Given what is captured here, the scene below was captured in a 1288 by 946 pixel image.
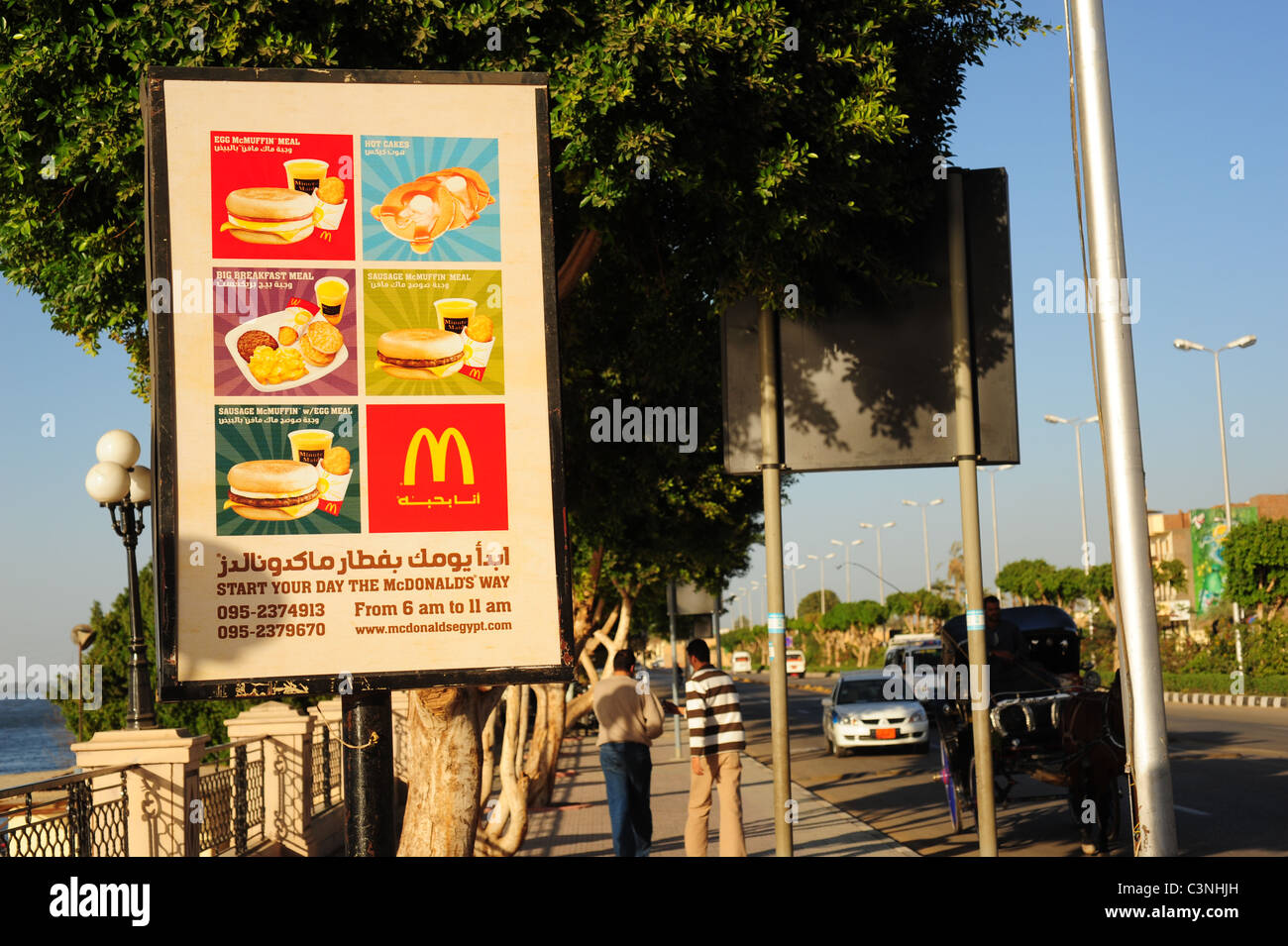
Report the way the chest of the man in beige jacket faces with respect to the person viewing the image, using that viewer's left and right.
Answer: facing away from the viewer

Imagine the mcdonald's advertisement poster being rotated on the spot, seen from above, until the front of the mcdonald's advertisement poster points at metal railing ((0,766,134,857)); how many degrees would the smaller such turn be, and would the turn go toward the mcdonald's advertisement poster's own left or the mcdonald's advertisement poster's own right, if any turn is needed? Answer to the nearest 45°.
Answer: approximately 135° to the mcdonald's advertisement poster's own right

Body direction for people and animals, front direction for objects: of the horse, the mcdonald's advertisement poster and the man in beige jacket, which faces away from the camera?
the man in beige jacket

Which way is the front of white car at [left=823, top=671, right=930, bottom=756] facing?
toward the camera

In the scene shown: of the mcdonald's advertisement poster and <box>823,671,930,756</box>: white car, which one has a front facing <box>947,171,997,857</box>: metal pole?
the white car

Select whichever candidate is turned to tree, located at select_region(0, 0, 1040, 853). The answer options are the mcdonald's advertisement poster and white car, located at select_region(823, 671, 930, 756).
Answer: the white car

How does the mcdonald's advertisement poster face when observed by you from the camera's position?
facing the viewer

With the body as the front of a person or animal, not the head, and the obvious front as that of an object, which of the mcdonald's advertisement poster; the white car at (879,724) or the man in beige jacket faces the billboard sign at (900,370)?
the white car

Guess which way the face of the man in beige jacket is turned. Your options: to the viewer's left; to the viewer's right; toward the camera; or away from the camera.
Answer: away from the camera

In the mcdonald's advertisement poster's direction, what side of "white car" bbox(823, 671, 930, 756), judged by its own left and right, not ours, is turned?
front

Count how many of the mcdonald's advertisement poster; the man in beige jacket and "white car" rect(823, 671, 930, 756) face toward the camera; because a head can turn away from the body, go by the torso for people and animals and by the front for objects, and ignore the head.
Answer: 2

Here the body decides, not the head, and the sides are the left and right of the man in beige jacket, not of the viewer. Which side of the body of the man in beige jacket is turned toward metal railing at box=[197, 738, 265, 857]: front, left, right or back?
left

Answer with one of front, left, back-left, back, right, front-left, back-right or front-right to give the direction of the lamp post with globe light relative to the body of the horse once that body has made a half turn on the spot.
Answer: front-left
